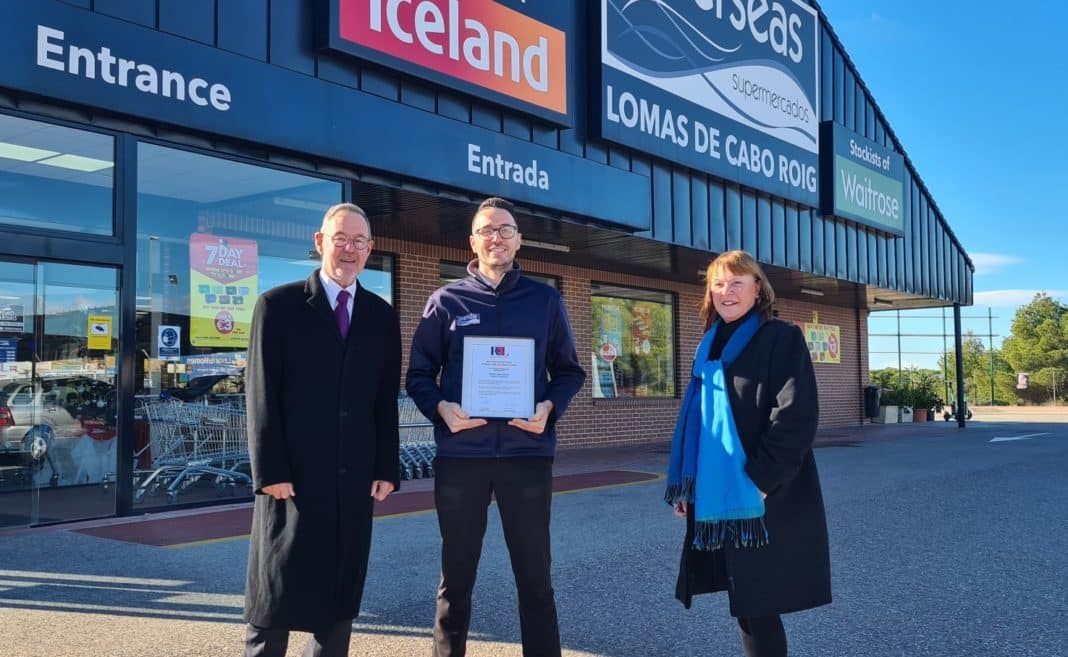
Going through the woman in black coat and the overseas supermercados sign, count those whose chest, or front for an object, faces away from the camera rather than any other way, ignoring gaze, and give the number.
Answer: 0

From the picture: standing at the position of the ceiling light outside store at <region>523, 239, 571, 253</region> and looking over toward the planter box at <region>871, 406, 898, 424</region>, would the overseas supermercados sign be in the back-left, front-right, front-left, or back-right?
front-right

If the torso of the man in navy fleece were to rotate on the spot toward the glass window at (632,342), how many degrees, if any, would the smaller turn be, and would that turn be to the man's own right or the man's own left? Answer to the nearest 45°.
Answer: approximately 180°

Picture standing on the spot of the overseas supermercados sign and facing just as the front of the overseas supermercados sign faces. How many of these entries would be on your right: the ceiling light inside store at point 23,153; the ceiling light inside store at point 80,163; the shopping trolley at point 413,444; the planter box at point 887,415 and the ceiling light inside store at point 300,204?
4

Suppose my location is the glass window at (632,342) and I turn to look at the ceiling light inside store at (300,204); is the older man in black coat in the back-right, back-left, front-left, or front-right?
front-left

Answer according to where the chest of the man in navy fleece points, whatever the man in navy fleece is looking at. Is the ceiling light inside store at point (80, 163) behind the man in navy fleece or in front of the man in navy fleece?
behind

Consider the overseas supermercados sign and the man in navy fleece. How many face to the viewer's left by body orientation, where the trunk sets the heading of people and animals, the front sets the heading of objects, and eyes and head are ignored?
0

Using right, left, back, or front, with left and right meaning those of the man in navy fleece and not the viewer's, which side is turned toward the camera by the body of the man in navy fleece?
front

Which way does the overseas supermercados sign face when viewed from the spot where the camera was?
facing the viewer and to the right of the viewer

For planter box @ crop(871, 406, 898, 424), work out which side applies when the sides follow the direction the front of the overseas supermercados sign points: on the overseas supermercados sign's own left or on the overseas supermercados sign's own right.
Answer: on the overseas supermercados sign's own left

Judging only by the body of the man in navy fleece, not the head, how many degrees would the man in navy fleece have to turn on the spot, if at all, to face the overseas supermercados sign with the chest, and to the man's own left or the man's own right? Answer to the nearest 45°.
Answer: approximately 180°

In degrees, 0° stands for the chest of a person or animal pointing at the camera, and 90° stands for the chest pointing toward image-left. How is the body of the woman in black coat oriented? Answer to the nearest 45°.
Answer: approximately 45°

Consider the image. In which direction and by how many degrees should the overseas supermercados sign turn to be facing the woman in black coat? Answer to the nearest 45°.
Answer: approximately 45° to its right

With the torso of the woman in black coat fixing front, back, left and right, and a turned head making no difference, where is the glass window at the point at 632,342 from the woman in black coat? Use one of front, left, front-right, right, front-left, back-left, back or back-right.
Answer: back-right
